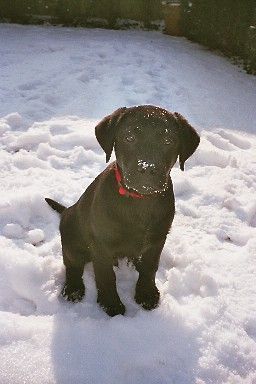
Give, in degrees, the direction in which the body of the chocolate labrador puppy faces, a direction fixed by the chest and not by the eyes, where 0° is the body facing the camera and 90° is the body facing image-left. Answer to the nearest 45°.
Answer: approximately 315°
